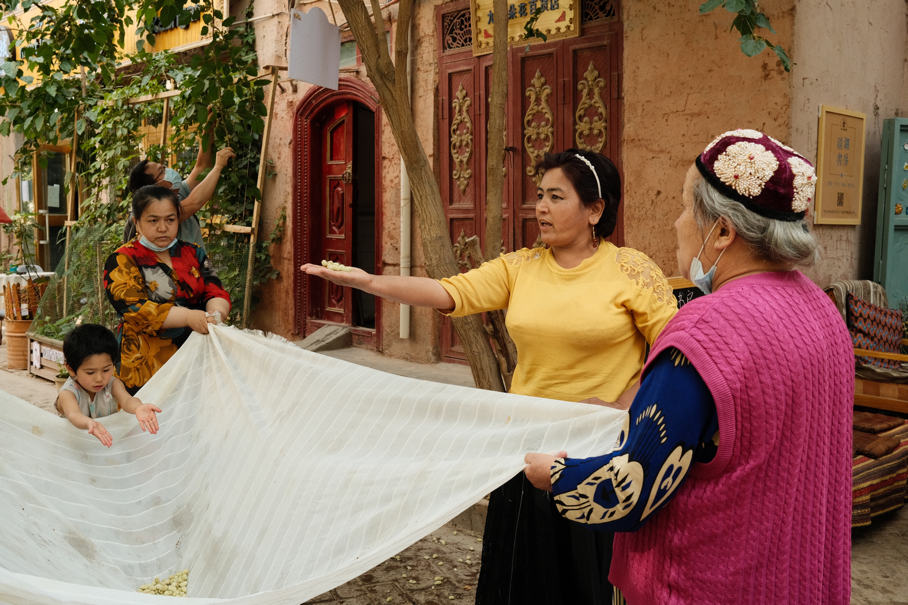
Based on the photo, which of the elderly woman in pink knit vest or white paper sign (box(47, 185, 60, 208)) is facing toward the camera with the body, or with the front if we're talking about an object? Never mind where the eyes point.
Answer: the white paper sign

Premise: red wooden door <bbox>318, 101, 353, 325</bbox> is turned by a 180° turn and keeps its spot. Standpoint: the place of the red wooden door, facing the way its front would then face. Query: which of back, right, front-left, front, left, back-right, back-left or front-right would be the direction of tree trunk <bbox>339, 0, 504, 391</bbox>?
back-right

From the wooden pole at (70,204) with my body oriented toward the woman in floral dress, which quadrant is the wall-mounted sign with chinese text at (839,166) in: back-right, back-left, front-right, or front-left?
front-left

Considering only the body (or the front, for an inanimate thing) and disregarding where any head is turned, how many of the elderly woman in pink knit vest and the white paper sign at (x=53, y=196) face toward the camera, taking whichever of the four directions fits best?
1

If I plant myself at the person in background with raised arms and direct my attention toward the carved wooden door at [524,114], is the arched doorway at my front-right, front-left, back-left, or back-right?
front-left

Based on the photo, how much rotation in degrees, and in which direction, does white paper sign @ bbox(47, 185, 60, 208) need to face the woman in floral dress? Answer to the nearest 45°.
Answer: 0° — it already faces them

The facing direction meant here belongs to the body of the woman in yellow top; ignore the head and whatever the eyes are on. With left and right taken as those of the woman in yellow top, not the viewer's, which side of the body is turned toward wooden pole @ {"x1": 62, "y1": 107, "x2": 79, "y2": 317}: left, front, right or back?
right

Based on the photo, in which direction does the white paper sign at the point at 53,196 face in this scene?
toward the camera

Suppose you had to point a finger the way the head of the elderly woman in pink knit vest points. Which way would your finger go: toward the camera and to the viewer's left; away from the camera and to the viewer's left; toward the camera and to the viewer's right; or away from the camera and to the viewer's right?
away from the camera and to the viewer's left

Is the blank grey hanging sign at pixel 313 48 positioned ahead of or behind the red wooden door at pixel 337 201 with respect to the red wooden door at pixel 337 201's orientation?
ahead

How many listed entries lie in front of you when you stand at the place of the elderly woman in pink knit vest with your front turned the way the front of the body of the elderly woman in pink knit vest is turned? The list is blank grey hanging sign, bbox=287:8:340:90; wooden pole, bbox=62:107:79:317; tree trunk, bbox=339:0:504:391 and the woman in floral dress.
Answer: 4
